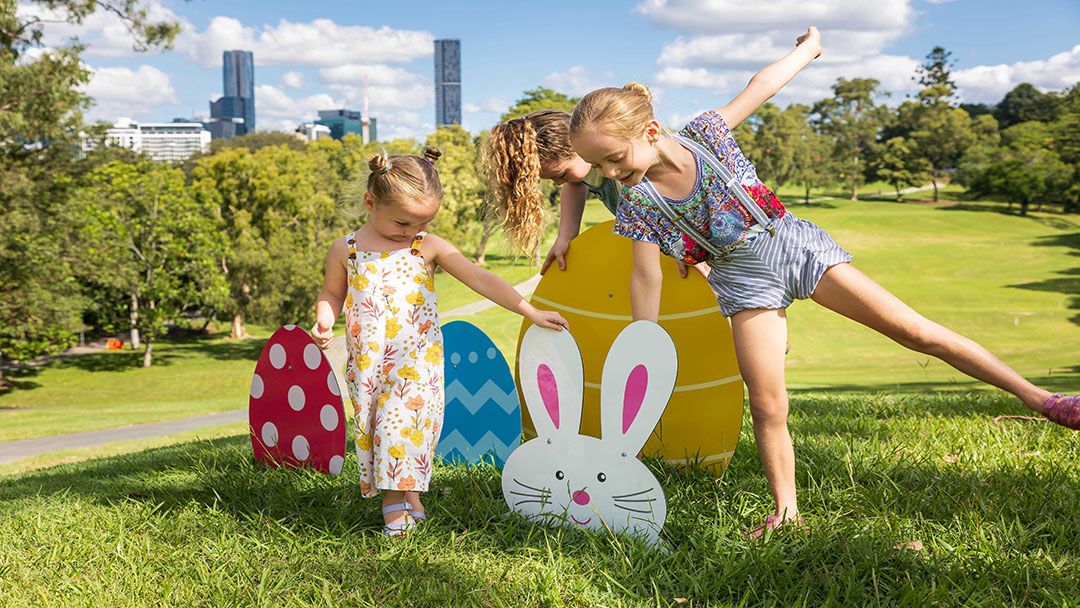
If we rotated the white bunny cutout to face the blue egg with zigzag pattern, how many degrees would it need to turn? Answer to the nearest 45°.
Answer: approximately 135° to its right

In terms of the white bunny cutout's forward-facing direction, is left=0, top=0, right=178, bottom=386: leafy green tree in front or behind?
behind

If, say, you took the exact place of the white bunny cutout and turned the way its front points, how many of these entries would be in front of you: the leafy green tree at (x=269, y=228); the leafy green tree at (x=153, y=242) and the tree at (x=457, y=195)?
0

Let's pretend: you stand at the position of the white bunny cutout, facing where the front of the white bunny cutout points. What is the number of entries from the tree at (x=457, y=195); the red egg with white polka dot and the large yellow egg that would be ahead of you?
0

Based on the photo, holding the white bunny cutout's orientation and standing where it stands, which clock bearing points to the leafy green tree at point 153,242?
The leafy green tree is roughly at 5 o'clock from the white bunny cutout.

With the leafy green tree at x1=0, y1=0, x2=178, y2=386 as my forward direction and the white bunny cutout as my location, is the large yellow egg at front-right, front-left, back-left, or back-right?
front-right

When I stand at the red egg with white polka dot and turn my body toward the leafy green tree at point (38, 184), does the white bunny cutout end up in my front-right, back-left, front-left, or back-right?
back-right

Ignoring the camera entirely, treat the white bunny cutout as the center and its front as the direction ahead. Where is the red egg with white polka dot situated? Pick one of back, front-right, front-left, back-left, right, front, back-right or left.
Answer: back-right

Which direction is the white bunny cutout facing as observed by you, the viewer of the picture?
facing the viewer

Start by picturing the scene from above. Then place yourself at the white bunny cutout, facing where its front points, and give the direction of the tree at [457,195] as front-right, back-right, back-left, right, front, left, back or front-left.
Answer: back

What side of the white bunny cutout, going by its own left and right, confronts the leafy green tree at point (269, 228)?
back
